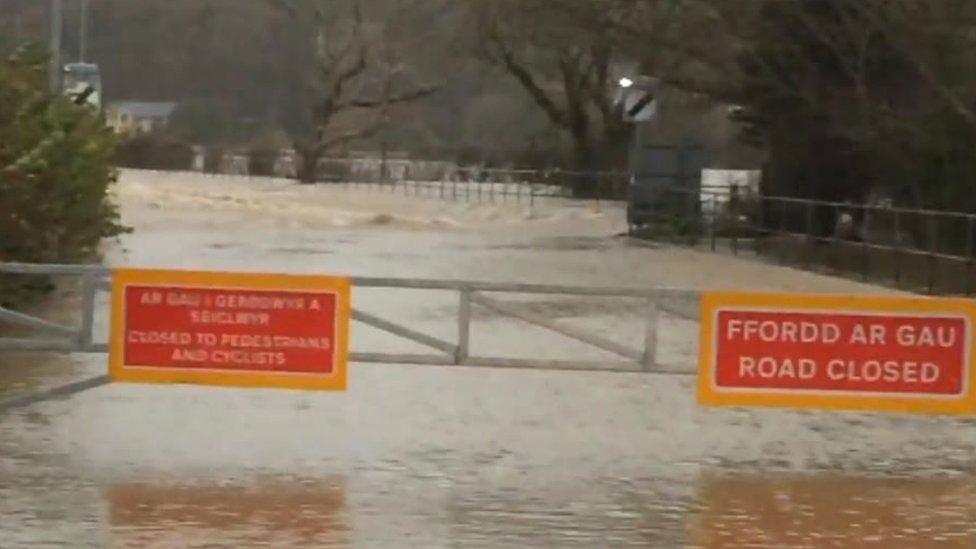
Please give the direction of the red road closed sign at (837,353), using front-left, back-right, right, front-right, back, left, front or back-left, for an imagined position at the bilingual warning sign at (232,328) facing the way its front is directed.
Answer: left

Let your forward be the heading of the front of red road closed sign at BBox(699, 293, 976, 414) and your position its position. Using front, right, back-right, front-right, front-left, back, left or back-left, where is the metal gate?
right

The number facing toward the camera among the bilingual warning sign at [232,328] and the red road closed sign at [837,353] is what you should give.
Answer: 2

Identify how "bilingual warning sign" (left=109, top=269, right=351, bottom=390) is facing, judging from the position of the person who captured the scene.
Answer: facing the viewer

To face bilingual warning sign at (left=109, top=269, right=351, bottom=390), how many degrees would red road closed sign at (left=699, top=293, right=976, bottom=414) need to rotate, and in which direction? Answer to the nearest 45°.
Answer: approximately 90° to its right

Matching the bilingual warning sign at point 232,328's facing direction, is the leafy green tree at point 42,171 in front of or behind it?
behind

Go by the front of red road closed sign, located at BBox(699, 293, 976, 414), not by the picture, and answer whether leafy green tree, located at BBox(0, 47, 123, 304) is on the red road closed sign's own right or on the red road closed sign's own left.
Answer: on the red road closed sign's own right

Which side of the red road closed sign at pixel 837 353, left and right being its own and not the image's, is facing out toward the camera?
front
